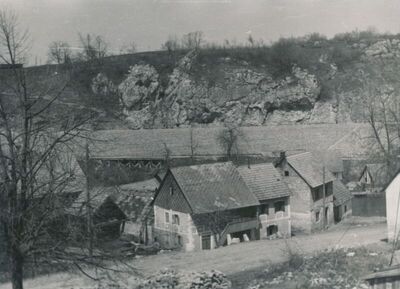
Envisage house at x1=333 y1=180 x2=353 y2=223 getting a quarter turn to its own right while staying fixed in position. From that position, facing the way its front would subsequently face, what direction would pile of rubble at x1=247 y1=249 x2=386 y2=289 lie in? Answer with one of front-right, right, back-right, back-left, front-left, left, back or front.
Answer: front-left

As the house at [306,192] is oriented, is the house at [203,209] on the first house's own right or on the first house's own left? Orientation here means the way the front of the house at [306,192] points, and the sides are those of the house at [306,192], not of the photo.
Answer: on the first house's own right

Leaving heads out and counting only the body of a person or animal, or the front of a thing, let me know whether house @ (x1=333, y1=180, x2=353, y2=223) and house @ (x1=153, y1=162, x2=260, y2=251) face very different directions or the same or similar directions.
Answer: same or similar directions

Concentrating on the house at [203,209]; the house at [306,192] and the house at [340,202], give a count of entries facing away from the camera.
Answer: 0

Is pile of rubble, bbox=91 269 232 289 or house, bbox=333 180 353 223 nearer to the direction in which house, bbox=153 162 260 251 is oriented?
the pile of rubble

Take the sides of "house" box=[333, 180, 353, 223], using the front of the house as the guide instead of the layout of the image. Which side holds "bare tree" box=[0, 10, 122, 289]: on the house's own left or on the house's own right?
on the house's own right

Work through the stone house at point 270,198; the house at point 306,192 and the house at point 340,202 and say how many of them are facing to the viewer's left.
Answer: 0

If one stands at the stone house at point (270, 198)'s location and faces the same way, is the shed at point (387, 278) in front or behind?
in front

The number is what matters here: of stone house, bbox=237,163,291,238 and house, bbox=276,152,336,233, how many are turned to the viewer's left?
0

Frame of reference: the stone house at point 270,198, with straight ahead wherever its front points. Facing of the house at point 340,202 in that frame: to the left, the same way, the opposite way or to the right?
the same way

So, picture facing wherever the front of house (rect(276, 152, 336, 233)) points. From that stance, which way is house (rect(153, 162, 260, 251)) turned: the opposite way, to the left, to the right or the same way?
the same way

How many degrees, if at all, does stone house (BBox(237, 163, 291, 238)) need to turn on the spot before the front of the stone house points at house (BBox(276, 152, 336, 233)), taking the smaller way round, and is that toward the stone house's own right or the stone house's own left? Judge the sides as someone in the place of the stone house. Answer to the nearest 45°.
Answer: approximately 90° to the stone house's own left

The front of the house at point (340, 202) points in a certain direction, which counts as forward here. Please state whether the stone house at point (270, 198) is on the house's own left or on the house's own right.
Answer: on the house's own right
